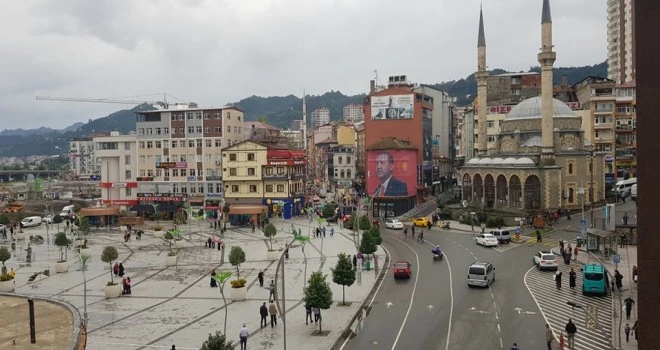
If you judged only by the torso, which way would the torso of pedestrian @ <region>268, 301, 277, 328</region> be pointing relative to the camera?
away from the camera

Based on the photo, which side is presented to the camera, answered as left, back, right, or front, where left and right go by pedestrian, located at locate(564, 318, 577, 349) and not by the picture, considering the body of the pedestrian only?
back

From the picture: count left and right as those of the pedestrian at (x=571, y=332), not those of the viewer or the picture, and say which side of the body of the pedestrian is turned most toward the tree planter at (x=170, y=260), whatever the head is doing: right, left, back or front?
left

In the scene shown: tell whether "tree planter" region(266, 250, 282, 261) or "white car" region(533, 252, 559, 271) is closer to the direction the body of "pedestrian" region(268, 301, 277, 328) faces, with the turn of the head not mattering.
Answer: the tree planter

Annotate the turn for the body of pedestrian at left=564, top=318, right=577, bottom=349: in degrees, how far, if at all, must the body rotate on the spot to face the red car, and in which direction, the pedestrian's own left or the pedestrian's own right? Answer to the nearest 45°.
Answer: approximately 45° to the pedestrian's own left
